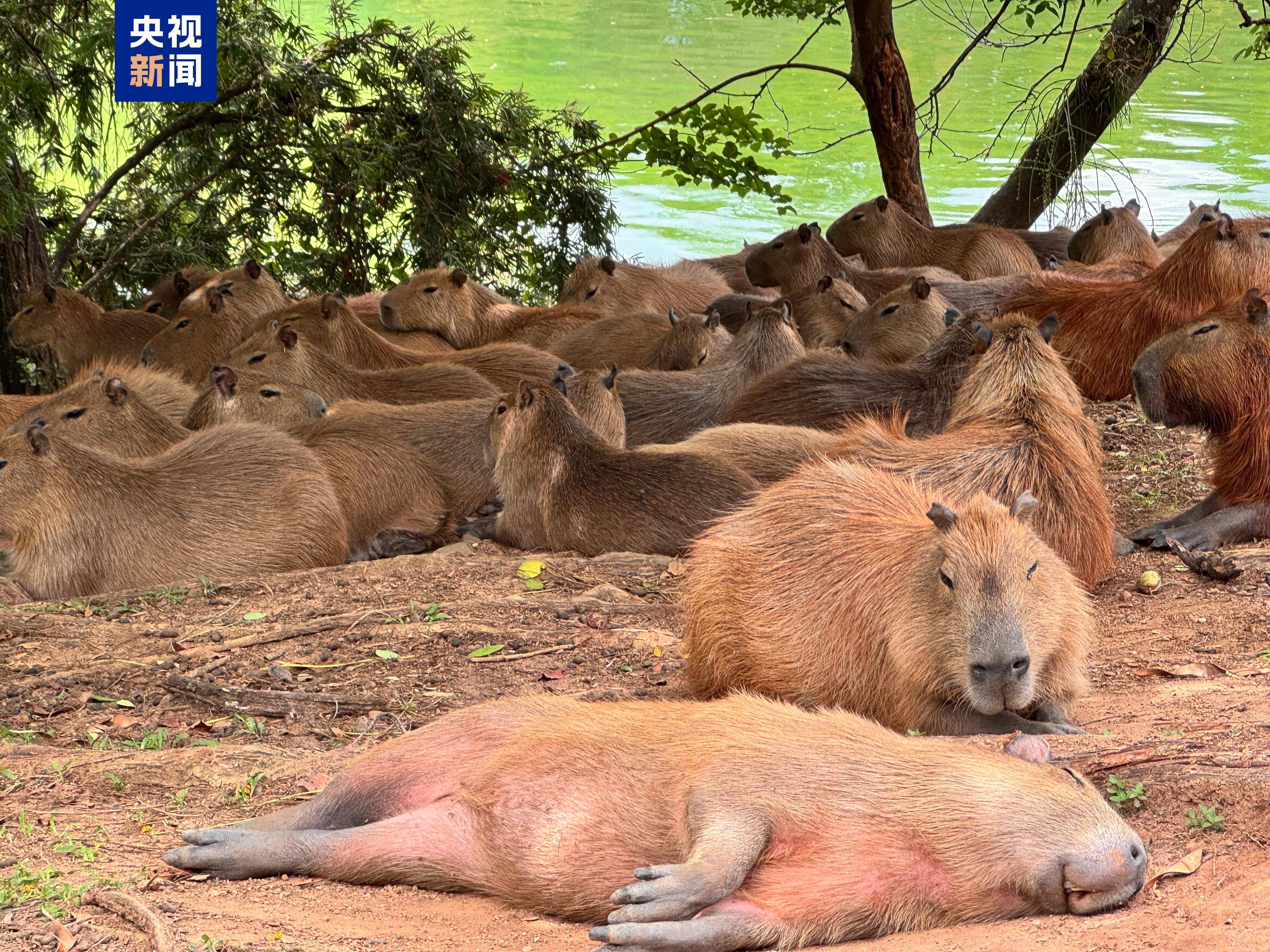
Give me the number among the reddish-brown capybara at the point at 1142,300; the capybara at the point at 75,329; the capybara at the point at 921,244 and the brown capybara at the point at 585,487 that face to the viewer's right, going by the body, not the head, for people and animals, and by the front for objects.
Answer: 1

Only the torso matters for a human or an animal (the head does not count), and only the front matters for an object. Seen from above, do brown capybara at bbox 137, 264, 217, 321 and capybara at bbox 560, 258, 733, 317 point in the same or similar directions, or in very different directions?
same or similar directions

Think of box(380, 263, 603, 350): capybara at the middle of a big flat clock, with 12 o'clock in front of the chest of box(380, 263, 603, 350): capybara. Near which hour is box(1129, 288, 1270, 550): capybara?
box(1129, 288, 1270, 550): capybara is roughly at 8 o'clock from box(380, 263, 603, 350): capybara.

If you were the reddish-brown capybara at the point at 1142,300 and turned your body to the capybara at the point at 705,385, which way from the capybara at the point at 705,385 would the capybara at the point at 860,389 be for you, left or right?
left

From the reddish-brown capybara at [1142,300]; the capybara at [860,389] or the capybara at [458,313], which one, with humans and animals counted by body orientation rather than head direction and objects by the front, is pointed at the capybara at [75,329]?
the capybara at [458,313]

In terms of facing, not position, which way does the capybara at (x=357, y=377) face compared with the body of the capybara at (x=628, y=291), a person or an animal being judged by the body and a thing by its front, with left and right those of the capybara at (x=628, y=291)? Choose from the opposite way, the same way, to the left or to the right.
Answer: the same way

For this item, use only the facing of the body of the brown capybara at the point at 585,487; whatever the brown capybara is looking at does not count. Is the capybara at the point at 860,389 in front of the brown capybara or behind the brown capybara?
behind

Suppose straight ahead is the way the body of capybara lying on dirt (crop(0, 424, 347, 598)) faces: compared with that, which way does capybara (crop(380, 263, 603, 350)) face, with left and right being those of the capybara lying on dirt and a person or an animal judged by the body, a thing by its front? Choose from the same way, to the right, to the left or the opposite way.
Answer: the same way

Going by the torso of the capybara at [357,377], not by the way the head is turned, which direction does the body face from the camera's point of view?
to the viewer's left

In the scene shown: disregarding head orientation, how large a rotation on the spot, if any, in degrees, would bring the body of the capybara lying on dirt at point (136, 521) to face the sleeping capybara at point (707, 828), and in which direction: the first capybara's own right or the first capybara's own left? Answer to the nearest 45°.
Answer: approximately 90° to the first capybara's own left

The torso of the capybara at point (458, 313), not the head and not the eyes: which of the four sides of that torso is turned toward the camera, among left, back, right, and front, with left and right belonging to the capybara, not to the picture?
left

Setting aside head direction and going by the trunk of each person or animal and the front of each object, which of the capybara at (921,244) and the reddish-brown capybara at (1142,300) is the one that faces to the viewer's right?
the reddish-brown capybara

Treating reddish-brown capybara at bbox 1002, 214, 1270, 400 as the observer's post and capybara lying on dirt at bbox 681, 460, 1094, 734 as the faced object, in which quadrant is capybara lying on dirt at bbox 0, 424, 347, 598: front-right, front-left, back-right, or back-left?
front-right

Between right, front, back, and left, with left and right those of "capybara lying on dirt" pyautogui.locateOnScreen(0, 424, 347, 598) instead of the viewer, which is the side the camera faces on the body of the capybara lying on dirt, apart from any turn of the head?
left

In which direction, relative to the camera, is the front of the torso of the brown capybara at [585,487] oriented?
to the viewer's left

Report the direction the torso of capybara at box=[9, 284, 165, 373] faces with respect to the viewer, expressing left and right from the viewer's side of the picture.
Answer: facing to the left of the viewer
